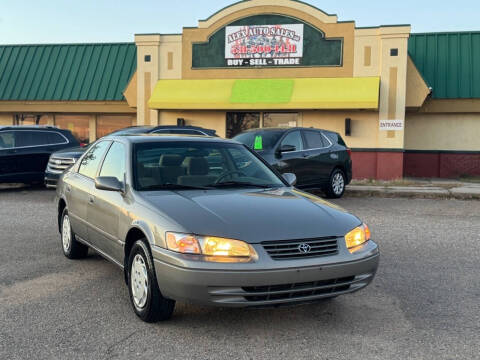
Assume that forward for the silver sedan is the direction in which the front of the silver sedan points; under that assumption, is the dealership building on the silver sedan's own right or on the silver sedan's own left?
on the silver sedan's own left

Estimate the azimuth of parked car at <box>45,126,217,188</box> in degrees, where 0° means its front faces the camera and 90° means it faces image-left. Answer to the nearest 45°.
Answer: approximately 45°

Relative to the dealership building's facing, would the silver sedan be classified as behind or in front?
in front

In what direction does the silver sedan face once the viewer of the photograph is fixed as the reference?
facing the viewer and to the right of the viewer

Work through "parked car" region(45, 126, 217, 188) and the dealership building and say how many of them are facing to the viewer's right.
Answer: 0

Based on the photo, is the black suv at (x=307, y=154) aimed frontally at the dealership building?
no

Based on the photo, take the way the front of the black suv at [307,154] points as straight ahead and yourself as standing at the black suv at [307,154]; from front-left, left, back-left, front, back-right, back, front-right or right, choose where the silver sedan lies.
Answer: front-left

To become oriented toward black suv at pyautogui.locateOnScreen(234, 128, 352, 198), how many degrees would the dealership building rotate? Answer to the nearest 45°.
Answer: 0° — it already faces it

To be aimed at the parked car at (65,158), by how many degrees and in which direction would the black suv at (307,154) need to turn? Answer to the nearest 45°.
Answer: approximately 45° to its right

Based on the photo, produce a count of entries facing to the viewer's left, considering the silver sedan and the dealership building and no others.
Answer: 0

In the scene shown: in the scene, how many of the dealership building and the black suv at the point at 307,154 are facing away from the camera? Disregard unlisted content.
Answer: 0

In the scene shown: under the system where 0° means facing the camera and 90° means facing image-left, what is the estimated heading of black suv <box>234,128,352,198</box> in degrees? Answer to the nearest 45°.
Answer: approximately 45°

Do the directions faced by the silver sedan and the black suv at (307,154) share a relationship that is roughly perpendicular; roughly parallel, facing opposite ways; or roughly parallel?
roughly perpendicular

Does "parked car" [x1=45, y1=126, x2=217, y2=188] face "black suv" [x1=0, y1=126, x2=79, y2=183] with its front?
no

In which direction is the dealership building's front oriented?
toward the camera
